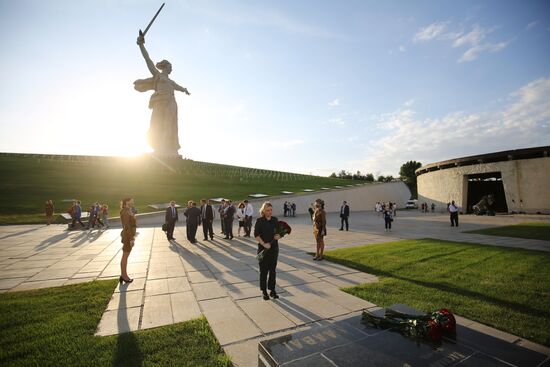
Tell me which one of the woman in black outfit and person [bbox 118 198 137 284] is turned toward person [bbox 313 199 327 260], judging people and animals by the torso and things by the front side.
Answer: person [bbox 118 198 137 284]

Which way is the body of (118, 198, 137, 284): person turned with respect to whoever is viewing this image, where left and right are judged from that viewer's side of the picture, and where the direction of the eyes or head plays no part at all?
facing to the right of the viewer

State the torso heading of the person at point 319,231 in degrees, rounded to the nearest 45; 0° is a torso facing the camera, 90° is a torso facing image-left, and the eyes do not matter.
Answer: approximately 90°

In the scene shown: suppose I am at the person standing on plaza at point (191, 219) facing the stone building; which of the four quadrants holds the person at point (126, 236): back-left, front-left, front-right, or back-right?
back-right

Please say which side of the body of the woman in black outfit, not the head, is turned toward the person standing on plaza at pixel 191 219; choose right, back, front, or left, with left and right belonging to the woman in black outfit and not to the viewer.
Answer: back

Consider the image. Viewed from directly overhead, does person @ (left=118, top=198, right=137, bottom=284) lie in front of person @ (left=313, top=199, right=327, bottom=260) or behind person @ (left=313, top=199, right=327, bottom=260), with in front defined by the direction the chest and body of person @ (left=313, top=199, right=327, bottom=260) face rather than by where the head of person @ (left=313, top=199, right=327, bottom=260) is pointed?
in front

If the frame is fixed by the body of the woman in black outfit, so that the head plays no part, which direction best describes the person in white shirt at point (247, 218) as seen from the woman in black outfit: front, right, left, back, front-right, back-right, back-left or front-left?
back-left

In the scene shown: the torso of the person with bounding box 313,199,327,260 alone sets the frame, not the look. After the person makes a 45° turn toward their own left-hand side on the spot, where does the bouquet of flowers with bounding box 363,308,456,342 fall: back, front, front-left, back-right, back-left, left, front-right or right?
front-left

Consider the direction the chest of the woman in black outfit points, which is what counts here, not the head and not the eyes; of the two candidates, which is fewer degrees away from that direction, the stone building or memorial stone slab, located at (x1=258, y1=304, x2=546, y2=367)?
the memorial stone slab

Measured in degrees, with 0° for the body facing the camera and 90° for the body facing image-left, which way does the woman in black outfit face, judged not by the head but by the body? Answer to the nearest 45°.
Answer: approximately 315°

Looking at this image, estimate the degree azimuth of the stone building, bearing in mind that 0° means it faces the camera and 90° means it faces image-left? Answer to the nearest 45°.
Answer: approximately 45°
